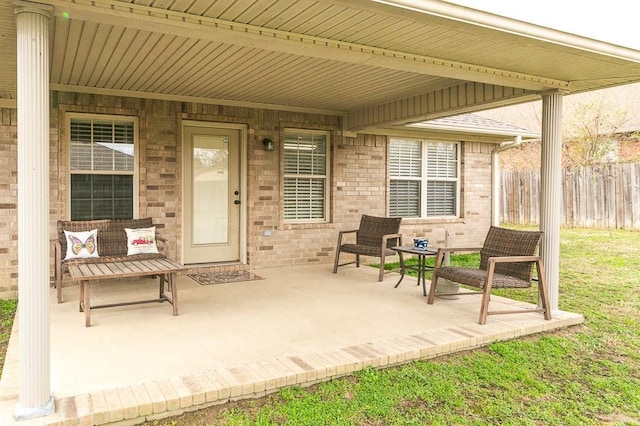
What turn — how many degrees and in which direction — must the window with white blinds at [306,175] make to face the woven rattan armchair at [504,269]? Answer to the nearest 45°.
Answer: approximately 45° to its left

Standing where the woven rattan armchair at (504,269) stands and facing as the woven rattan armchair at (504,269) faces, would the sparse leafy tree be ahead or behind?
behind

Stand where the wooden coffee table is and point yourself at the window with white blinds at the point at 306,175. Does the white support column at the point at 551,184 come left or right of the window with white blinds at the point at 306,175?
right

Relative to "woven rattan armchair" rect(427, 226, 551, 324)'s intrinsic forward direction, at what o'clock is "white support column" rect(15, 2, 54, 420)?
The white support column is roughly at 12 o'clock from the woven rattan armchair.

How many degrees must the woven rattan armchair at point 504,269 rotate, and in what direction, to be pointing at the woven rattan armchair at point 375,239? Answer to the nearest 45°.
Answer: approximately 90° to its right

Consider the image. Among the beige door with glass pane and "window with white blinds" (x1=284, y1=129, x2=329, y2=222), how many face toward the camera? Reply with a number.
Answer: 2

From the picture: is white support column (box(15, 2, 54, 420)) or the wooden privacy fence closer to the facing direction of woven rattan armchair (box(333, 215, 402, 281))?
the white support column

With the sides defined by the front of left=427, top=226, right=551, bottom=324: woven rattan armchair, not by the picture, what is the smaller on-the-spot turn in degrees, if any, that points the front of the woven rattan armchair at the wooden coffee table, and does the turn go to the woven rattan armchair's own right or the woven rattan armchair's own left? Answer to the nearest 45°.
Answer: approximately 45° to the woven rattan armchair's own right

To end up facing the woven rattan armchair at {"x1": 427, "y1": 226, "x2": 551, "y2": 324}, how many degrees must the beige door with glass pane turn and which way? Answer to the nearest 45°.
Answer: approximately 45° to its left

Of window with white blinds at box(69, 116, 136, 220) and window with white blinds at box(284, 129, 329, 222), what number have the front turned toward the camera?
2
